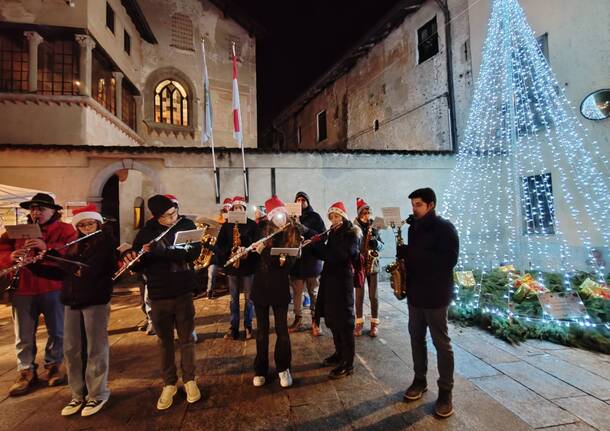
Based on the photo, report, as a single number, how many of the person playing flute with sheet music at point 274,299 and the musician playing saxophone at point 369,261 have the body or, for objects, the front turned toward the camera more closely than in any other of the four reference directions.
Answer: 2

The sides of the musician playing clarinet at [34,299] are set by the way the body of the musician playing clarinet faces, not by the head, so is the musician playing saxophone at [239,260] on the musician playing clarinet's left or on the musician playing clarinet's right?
on the musician playing clarinet's left

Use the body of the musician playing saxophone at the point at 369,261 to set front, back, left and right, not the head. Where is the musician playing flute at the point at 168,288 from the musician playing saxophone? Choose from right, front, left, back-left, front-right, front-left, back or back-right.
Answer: front-right

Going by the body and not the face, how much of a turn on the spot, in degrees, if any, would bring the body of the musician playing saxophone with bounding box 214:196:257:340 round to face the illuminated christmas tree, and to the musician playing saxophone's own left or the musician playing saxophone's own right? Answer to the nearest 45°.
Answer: approximately 90° to the musician playing saxophone's own left

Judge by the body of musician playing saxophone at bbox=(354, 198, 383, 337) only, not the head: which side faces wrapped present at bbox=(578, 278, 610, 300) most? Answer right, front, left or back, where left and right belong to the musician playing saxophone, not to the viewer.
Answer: left

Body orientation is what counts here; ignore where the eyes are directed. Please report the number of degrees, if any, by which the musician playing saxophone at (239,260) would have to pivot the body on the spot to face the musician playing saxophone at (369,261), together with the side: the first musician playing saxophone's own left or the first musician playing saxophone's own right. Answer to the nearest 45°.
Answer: approximately 90° to the first musician playing saxophone's own left

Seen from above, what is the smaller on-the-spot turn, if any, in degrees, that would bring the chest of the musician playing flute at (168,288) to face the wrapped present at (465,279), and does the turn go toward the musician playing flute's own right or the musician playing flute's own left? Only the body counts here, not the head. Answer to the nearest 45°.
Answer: approximately 90° to the musician playing flute's own left

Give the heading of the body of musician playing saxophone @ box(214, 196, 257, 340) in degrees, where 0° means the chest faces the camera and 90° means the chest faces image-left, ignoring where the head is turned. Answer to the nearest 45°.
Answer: approximately 0°

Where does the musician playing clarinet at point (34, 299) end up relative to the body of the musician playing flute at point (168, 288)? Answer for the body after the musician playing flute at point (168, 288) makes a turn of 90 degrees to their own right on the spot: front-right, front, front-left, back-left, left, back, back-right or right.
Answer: front-right
